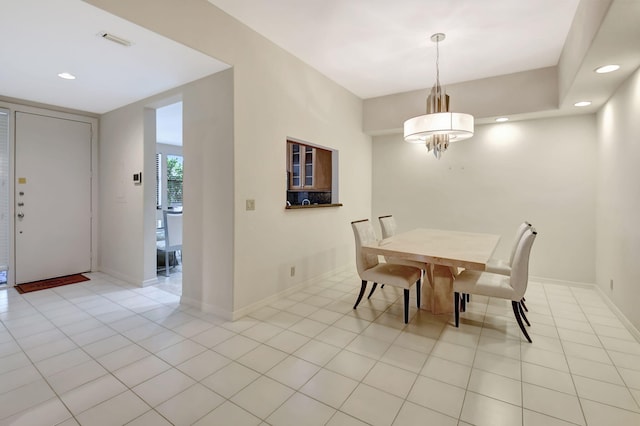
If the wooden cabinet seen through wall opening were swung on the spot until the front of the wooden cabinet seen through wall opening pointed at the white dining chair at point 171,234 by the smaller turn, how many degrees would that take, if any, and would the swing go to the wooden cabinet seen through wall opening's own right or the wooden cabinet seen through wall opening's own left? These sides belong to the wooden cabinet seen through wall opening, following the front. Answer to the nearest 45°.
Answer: approximately 90° to the wooden cabinet seen through wall opening's own right

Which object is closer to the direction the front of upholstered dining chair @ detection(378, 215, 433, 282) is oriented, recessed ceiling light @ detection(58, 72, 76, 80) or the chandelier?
the chandelier

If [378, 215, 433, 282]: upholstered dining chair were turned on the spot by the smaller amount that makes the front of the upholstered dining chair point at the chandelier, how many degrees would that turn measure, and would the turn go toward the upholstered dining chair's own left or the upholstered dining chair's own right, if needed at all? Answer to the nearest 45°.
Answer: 0° — it already faces it

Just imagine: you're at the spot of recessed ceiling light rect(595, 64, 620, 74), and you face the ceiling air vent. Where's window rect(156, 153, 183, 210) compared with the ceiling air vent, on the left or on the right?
right

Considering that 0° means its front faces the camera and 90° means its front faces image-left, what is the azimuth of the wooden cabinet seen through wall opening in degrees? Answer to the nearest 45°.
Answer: approximately 315°
